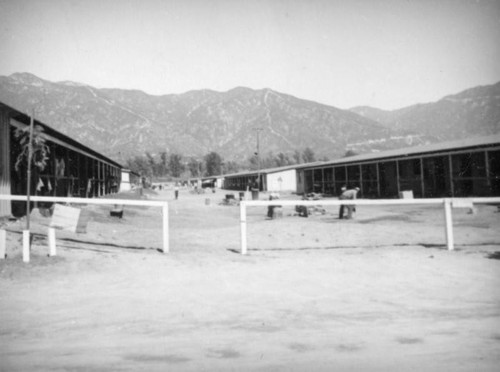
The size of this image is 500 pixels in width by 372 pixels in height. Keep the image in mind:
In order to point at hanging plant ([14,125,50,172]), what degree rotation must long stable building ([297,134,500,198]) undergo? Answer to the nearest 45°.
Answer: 0° — it already faces it

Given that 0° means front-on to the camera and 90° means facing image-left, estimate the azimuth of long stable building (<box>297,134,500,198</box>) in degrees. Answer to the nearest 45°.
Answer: approximately 45°

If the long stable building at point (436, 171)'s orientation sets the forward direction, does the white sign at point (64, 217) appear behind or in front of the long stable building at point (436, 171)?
in front
